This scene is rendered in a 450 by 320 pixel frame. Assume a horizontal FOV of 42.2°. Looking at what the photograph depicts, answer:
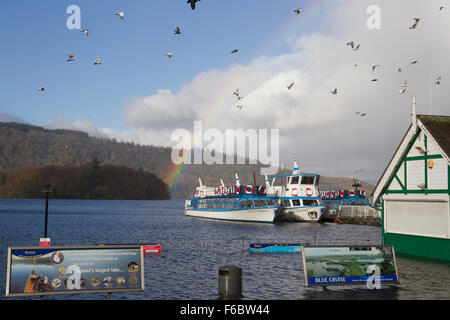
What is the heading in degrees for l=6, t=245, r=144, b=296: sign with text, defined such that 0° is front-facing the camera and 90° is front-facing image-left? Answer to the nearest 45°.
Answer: approximately 0°

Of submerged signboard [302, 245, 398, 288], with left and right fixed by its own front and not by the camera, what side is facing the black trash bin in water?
right

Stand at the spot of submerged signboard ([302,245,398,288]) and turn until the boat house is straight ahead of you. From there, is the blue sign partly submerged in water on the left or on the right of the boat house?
left

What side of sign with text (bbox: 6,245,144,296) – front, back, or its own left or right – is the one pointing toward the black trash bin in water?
left

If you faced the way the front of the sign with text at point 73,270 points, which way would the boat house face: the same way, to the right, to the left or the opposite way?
to the right

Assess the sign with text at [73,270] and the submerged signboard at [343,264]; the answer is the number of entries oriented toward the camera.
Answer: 2

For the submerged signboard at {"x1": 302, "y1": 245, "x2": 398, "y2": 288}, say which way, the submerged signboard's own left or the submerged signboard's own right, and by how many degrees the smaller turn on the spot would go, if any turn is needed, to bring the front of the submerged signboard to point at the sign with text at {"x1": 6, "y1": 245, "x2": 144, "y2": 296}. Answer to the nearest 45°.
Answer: approximately 45° to the submerged signboard's own right

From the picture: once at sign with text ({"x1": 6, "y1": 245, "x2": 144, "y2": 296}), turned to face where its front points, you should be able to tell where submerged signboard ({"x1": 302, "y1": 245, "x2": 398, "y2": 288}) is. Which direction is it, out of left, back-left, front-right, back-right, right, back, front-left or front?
left

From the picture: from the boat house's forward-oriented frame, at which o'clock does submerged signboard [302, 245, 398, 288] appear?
The submerged signboard is roughly at 11 o'clock from the boat house.
